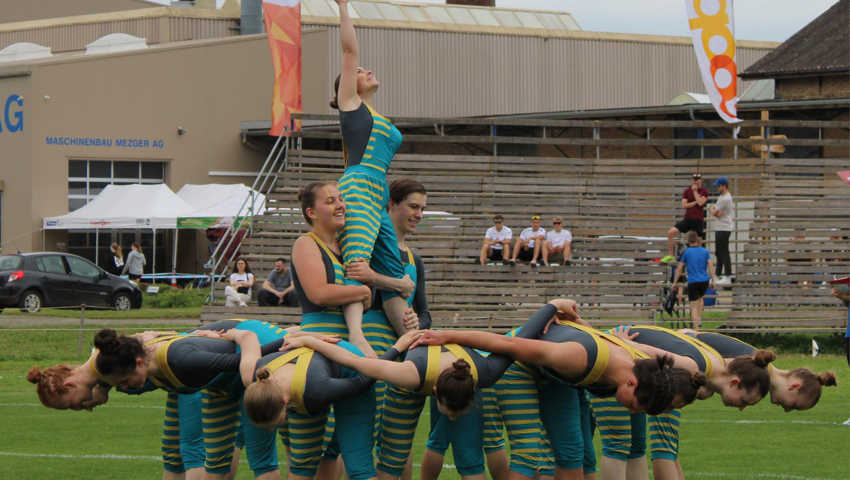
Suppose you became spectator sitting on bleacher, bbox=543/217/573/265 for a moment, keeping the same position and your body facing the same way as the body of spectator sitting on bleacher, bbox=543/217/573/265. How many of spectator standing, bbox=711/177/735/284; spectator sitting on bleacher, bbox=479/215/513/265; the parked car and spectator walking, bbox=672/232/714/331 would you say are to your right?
2

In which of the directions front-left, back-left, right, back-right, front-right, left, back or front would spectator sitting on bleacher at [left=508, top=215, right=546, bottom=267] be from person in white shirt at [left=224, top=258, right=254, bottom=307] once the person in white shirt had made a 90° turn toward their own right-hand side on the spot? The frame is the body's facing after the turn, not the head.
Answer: back

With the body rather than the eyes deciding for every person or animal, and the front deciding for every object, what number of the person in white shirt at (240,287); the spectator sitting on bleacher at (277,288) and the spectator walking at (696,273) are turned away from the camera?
1

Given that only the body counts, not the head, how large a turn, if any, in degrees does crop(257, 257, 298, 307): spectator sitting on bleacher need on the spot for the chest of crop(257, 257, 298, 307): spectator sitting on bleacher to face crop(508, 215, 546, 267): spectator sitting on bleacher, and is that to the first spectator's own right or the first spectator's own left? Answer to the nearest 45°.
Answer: approximately 90° to the first spectator's own left

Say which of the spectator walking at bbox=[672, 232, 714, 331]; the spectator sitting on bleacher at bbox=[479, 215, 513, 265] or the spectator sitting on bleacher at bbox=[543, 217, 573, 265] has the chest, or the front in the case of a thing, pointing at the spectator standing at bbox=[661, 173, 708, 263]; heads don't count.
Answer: the spectator walking at bbox=[672, 232, 714, 331]

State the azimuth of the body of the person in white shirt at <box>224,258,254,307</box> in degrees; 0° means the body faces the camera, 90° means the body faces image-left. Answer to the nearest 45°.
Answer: approximately 0°

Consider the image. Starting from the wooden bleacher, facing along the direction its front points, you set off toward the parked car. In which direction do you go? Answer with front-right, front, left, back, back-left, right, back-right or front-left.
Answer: right

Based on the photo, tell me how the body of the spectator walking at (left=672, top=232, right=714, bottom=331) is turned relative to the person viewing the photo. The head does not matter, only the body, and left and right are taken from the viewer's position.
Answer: facing away from the viewer

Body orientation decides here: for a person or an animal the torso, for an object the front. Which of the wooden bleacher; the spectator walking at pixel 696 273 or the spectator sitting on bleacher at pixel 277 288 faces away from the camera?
the spectator walking

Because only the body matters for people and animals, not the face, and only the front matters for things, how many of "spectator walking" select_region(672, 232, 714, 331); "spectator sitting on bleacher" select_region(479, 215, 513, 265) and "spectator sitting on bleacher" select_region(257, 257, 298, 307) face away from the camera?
1
